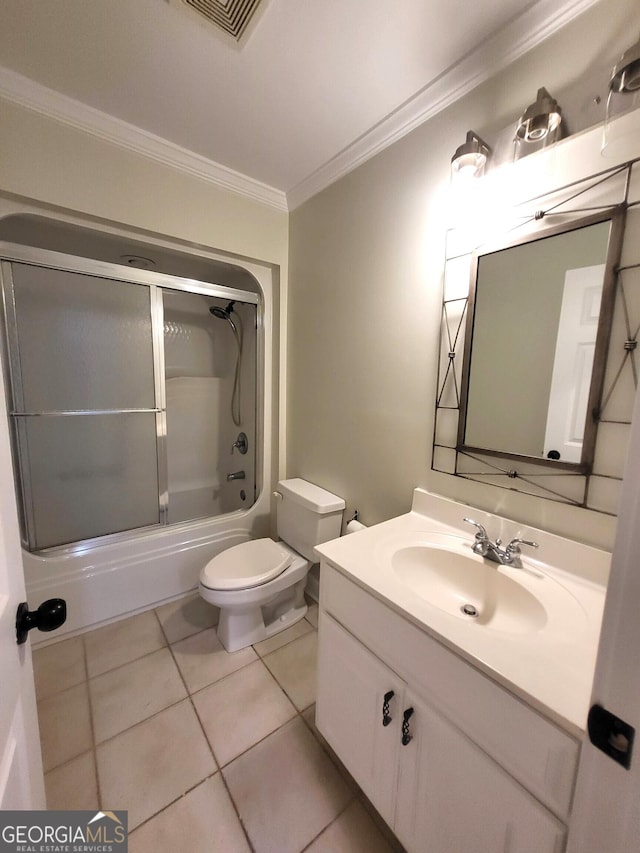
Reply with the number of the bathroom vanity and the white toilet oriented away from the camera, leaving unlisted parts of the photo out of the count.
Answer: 0

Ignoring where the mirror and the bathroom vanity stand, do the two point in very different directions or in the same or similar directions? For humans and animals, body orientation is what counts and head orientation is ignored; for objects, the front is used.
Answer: same or similar directions

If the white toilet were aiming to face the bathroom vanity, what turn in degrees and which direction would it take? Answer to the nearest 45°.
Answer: approximately 90° to its left

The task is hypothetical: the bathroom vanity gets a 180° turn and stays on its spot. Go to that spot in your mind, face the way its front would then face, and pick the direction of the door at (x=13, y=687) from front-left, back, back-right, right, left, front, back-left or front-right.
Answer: back

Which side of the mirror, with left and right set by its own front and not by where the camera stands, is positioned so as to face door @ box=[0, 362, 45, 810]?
front

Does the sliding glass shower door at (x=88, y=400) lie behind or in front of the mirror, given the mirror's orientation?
in front

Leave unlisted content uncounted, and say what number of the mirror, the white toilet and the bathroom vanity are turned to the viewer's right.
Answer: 0

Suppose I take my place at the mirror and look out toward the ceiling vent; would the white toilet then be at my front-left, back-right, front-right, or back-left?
front-right

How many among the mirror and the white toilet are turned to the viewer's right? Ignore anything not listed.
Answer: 0

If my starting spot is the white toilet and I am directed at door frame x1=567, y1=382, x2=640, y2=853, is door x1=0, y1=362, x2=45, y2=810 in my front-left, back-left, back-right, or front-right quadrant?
front-right

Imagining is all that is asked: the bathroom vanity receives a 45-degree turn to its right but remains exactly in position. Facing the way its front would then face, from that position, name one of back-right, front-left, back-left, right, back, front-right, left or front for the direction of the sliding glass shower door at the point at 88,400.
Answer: front

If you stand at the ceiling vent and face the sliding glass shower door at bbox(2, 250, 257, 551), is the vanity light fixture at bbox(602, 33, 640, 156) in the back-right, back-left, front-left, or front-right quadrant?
back-right

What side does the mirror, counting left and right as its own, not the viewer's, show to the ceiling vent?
front

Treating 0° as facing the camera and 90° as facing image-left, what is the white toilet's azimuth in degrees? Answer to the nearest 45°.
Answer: approximately 45°

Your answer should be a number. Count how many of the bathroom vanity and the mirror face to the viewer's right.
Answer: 0
